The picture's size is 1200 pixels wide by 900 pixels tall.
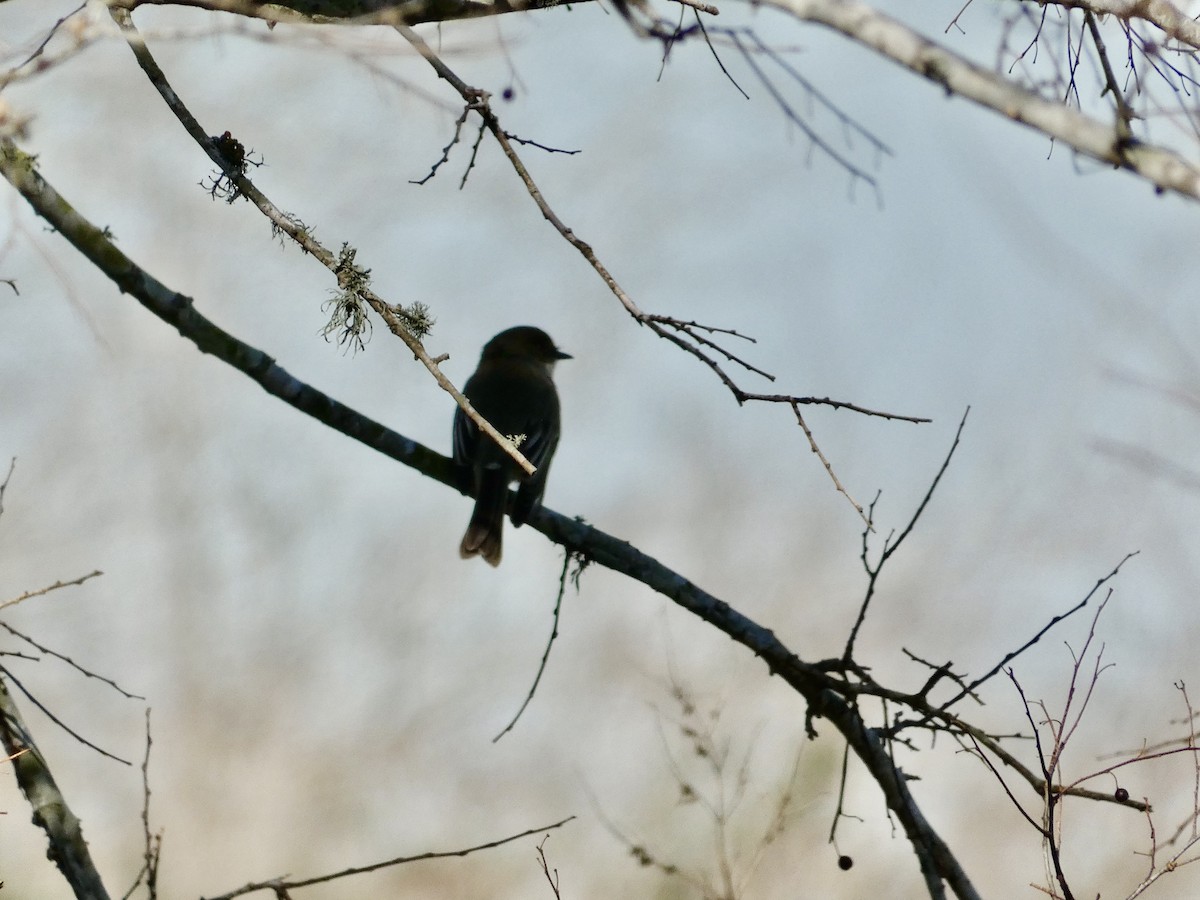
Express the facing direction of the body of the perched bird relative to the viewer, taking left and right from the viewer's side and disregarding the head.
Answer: facing away from the viewer and to the right of the viewer
